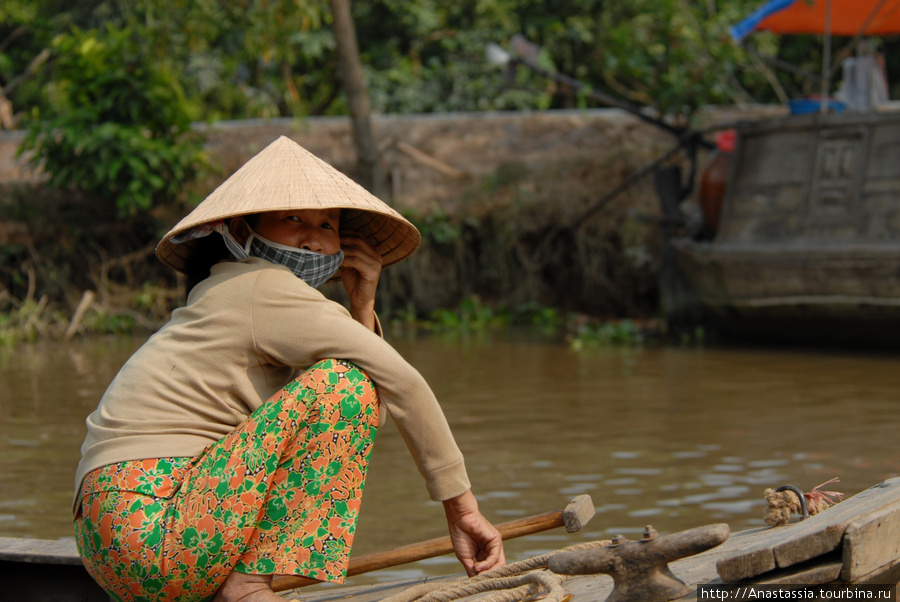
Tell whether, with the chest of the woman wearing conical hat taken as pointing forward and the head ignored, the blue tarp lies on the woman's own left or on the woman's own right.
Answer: on the woman's own left

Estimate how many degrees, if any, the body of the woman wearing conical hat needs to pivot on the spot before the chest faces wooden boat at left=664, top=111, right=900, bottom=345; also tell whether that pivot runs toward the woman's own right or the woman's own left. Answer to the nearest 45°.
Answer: approximately 45° to the woman's own left

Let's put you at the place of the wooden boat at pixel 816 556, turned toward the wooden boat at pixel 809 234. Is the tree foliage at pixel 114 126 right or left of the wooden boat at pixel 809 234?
left

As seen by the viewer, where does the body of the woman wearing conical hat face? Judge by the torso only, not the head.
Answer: to the viewer's right

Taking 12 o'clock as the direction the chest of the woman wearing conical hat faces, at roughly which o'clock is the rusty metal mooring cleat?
The rusty metal mooring cleat is roughly at 1 o'clock from the woman wearing conical hat.

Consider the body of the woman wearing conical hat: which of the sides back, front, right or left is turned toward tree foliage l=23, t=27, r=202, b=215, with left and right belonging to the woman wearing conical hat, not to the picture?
left
